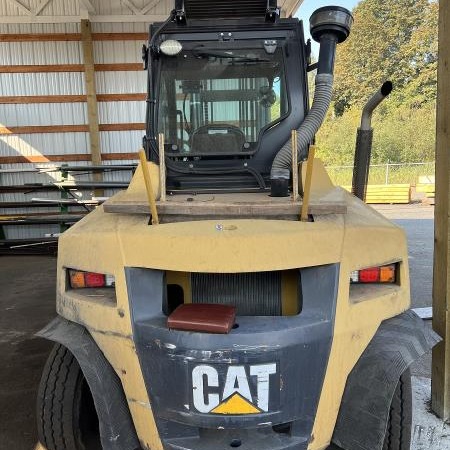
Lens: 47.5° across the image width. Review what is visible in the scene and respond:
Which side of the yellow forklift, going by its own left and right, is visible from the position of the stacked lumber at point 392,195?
front

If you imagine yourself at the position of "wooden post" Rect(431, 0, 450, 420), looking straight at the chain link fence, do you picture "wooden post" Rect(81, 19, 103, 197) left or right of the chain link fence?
left

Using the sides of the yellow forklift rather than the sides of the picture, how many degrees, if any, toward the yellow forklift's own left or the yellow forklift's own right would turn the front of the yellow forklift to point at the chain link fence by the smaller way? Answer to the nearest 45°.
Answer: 0° — it already faces it

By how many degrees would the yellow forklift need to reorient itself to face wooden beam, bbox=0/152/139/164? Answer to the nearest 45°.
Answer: approximately 45° to its left

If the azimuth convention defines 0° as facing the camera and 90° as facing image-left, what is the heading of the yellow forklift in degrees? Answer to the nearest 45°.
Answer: approximately 180°

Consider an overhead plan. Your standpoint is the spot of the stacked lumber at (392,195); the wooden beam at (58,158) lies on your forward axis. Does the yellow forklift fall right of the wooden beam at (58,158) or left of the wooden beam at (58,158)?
left

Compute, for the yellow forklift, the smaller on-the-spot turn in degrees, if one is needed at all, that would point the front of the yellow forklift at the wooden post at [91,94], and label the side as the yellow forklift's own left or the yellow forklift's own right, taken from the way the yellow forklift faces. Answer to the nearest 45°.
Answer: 0° — it already faces it

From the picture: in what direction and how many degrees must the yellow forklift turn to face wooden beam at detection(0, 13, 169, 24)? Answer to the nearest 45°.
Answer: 0° — it already faces it
